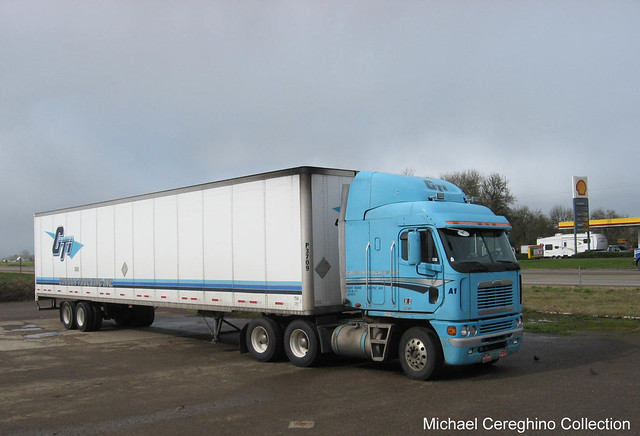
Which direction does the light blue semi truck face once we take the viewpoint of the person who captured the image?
facing the viewer and to the right of the viewer
